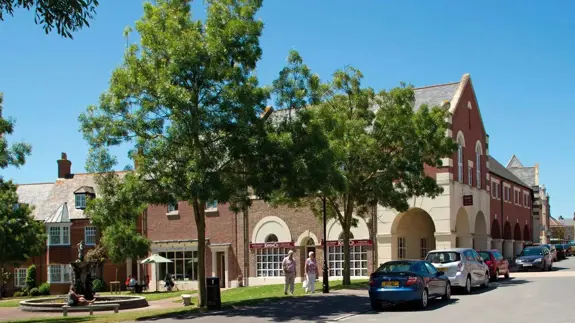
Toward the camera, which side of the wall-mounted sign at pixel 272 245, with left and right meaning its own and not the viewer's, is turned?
front

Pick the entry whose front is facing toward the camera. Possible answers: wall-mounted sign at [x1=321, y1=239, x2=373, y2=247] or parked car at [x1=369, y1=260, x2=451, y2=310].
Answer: the wall-mounted sign

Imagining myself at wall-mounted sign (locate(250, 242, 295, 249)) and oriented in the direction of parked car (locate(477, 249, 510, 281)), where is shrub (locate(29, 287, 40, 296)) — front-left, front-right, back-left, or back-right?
back-right

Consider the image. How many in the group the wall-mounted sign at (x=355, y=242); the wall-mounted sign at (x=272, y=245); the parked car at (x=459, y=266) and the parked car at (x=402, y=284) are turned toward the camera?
2

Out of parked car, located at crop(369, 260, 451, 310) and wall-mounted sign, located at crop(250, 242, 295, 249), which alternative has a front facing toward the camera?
the wall-mounted sign

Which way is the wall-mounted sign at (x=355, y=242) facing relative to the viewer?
toward the camera

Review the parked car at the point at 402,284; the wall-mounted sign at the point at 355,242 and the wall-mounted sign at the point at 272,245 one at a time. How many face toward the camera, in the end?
2

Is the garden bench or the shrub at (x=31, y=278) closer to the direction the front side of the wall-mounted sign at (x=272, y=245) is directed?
the garden bench
